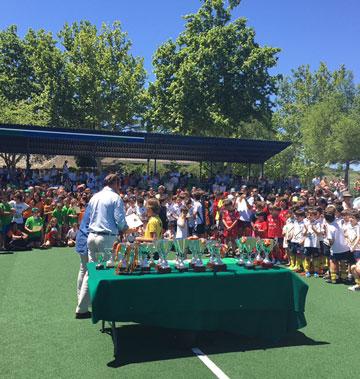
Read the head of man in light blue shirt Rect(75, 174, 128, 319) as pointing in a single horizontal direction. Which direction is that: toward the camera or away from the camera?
away from the camera

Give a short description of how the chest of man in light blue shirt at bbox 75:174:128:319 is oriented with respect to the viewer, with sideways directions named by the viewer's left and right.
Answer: facing away from the viewer and to the right of the viewer

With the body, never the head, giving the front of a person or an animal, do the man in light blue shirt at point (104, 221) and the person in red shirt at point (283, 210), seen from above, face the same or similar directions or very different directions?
very different directions

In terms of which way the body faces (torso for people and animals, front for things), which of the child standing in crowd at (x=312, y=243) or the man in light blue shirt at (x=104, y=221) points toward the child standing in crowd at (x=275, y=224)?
the man in light blue shirt

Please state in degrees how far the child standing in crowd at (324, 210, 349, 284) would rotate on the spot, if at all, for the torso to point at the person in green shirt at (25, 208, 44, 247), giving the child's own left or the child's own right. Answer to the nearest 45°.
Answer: approximately 45° to the child's own left

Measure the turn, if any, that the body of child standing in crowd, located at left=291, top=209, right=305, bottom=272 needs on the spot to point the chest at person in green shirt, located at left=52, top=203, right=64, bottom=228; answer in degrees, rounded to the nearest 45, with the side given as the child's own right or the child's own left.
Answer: approximately 45° to the child's own right

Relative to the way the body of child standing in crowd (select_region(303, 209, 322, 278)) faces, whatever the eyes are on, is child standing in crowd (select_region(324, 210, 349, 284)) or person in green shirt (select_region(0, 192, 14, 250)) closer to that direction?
the person in green shirt

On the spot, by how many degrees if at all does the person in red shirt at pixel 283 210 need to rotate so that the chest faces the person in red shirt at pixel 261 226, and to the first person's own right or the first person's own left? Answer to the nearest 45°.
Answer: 0° — they already face them

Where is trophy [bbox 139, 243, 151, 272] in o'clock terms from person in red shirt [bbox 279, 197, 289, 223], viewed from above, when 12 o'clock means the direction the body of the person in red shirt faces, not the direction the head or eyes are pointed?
The trophy is roughly at 11 o'clock from the person in red shirt.

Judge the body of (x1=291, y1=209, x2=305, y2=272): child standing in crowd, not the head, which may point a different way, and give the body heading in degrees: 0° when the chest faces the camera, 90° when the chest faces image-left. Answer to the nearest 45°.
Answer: approximately 45°

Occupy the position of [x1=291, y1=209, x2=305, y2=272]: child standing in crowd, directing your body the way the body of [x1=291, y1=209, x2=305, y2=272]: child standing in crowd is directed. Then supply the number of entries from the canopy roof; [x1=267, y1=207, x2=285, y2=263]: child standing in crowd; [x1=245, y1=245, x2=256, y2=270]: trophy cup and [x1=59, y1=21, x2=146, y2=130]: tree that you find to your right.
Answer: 3

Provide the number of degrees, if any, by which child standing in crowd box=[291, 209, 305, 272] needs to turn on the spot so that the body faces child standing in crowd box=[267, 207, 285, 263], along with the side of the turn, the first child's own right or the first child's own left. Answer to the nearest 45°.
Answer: approximately 90° to the first child's own right
